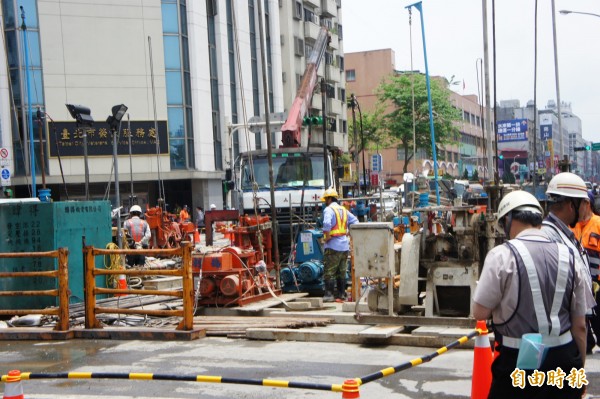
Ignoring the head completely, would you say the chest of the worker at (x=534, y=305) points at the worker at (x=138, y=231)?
yes

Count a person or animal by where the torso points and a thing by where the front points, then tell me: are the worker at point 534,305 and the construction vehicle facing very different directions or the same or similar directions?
very different directions

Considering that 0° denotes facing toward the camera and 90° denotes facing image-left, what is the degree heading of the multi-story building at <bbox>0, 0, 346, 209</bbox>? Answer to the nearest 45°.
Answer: approximately 0°

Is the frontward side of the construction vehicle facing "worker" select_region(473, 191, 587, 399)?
yes

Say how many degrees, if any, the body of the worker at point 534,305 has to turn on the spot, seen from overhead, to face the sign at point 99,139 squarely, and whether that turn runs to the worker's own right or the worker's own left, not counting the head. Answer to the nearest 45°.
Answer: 0° — they already face it

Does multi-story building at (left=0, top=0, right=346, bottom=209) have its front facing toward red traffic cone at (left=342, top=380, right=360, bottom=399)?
yes

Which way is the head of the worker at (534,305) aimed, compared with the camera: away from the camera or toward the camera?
away from the camera

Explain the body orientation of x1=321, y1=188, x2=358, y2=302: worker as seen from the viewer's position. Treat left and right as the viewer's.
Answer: facing away from the viewer and to the left of the viewer
